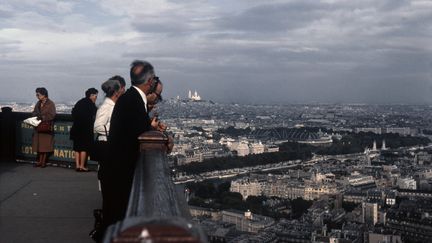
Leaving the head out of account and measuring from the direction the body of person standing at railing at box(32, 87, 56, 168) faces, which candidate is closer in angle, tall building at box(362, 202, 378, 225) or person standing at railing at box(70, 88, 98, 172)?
the person standing at railing

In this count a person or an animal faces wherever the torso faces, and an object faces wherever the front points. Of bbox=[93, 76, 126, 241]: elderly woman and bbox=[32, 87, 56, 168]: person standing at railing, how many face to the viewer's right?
1

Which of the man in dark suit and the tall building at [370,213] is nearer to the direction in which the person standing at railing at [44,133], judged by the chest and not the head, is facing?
the man in dark suit

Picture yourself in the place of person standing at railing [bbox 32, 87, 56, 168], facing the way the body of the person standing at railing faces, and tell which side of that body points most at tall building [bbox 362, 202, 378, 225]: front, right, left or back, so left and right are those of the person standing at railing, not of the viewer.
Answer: back

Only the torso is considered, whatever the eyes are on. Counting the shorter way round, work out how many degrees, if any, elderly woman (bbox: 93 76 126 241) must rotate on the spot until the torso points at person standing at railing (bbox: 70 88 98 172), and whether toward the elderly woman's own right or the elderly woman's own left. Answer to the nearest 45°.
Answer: approximately 90° to the elderly woman's own left

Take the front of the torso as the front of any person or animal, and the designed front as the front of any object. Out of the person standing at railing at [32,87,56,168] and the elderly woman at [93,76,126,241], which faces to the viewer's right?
the elderly woman

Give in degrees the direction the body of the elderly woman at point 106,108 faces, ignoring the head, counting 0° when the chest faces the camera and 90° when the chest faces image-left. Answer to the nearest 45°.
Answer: approximately 270°
